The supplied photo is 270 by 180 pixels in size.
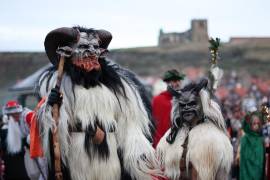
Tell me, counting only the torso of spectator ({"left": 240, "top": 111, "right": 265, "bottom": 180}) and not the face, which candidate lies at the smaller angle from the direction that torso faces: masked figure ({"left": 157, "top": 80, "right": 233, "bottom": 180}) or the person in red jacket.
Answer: the masked figure

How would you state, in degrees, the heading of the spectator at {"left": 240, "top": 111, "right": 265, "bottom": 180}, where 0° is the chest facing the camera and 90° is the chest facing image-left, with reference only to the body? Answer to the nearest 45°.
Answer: approximately 315°

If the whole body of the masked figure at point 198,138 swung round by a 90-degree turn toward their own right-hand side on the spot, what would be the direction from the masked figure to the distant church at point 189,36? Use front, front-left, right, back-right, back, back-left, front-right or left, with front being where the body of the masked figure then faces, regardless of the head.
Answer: front-right

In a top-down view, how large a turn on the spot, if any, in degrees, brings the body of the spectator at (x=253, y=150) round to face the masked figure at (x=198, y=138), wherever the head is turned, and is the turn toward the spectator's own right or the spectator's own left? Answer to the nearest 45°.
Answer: approximately 45° to the spectator's own right

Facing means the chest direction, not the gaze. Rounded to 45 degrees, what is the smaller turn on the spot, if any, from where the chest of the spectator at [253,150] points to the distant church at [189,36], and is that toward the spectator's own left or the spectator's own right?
approximately 135° to the spectator's own left

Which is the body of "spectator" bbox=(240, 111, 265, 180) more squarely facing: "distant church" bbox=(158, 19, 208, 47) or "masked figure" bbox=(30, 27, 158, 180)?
the masked figure

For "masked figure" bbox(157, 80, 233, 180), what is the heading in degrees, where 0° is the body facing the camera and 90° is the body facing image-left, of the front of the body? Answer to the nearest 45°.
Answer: approximately 45°

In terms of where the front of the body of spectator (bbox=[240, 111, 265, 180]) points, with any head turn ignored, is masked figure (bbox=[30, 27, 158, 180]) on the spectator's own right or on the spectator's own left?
on the spectator's own right
